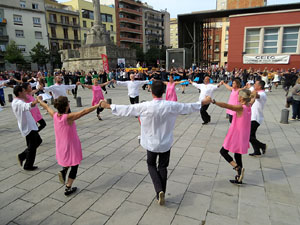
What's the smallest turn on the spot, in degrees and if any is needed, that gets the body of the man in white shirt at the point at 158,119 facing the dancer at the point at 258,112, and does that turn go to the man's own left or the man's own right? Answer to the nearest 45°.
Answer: approximately 45° to the man's own right

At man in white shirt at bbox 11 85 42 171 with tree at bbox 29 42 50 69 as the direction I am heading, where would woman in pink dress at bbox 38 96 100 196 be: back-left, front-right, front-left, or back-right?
back-right

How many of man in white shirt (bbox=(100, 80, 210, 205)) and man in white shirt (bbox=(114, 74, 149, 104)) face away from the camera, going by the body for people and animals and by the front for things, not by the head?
1

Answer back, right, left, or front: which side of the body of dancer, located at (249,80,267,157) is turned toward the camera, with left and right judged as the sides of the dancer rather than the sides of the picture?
left

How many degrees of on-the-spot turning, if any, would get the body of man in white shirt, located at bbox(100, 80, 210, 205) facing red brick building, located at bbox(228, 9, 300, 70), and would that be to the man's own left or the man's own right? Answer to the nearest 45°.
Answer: approximately 45° to the man's own right

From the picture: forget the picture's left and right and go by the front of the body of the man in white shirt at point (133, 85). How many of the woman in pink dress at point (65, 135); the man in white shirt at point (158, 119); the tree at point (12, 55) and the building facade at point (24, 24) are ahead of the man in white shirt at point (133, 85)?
2

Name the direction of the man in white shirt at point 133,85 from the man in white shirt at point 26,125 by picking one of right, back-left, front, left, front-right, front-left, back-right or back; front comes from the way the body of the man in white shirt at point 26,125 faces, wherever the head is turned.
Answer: front-left

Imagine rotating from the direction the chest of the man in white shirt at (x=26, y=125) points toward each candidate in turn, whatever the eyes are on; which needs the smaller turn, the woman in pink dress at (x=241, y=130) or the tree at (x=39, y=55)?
the woman in pink dress

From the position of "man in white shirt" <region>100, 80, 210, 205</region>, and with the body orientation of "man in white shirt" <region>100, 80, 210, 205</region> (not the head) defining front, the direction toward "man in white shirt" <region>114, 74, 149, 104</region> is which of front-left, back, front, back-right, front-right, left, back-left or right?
front

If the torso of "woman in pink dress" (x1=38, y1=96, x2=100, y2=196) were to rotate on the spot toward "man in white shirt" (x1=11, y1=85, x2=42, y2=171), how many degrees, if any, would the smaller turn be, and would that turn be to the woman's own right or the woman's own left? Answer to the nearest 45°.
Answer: approximately 90° to the woman's own left

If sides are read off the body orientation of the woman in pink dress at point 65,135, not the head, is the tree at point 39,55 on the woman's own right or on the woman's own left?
on the woman's own left

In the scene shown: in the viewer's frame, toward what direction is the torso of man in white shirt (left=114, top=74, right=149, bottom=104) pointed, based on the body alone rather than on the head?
toward the camera

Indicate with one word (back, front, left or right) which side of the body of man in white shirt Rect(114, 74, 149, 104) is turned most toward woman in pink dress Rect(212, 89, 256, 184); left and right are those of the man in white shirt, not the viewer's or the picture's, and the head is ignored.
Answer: front

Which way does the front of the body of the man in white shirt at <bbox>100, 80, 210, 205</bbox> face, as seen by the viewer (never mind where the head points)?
away from the camera

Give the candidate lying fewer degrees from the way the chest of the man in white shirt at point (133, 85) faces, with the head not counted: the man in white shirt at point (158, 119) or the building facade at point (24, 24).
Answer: the man in white shirt

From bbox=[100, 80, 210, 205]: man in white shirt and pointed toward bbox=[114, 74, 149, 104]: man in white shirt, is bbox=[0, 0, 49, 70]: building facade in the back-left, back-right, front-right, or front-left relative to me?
front-left

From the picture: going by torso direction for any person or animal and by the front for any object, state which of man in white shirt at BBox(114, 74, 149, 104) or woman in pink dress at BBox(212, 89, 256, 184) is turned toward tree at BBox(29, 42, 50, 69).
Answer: the woman in pink dress

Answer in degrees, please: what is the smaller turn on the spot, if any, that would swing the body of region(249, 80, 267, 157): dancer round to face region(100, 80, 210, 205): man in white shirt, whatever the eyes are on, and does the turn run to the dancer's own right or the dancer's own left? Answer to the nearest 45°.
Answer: approximately 45° to the dancer's own left

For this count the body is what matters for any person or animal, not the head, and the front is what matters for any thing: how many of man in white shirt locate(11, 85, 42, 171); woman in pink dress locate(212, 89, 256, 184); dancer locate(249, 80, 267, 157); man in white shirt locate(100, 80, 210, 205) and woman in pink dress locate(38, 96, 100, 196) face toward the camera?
0
